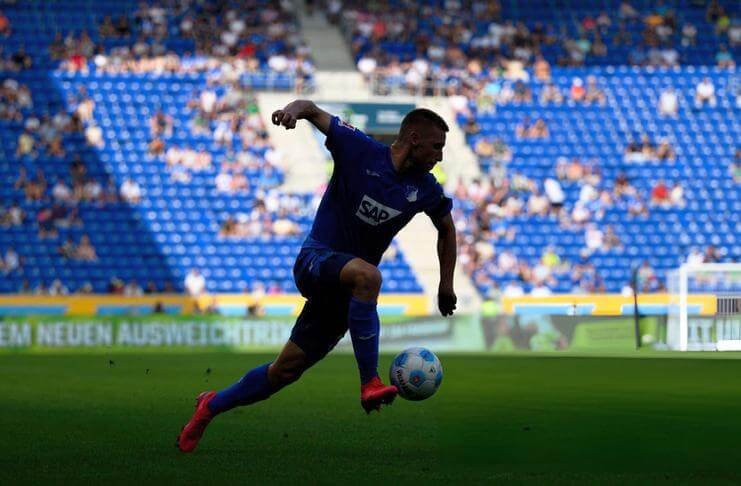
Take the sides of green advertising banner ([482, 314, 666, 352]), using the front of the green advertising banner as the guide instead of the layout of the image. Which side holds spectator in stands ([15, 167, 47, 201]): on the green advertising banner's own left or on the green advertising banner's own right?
on the green advertising banner's own right

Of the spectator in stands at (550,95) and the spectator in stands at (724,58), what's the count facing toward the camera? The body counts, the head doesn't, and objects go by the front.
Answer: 2

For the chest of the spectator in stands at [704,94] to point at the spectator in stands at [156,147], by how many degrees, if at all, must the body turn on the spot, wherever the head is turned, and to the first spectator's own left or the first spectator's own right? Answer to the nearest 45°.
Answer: approximately 45° to the first spectator's own right

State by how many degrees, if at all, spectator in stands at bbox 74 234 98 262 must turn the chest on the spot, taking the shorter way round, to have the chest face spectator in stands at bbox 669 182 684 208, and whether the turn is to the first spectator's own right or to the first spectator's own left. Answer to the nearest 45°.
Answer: approximately 90° to the first spectator's own left
